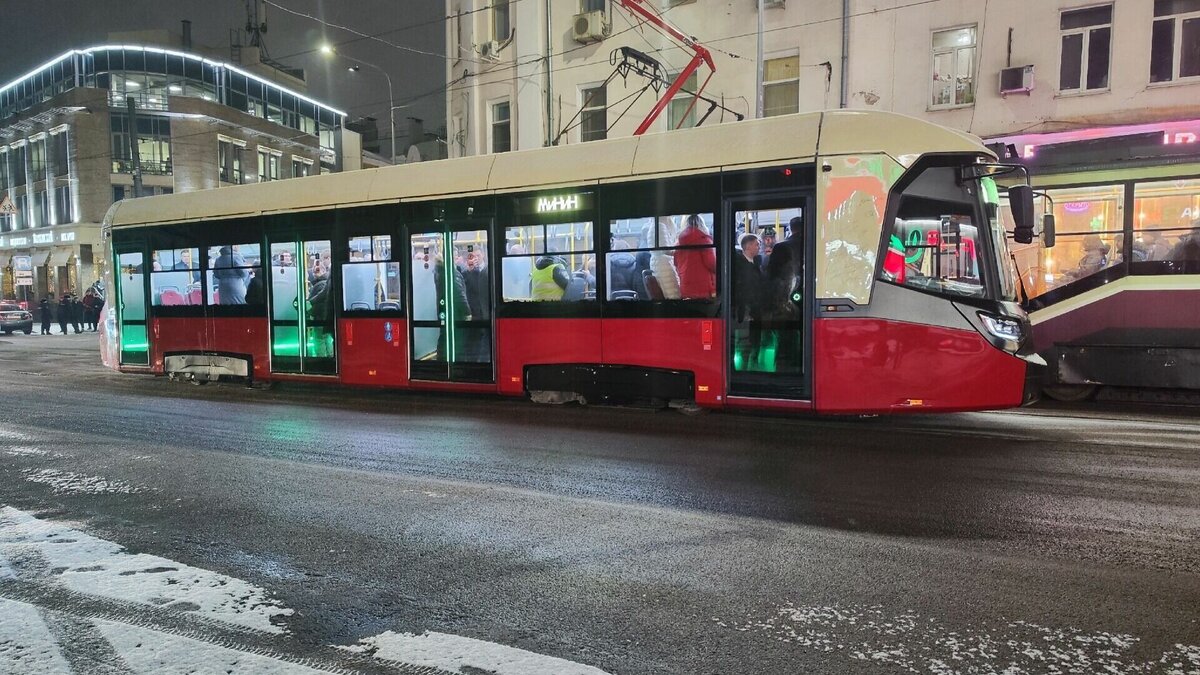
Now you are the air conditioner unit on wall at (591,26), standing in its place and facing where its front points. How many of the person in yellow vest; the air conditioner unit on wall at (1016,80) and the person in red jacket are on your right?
0

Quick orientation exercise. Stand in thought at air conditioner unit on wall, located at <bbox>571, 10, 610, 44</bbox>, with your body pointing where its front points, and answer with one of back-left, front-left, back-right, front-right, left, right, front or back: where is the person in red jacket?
front-left

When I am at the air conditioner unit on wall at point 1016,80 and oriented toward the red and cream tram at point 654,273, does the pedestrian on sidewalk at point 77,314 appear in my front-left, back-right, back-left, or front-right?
front-right

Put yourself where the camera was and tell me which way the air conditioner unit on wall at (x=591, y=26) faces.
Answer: facing the viewer and to the left of the viewer

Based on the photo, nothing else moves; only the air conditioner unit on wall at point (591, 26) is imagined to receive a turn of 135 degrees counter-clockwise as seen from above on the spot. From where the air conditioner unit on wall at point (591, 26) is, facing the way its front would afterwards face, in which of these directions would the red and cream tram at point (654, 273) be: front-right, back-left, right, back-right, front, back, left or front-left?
right

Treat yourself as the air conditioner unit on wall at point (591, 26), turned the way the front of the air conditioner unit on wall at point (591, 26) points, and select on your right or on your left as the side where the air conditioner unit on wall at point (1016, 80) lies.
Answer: on your left

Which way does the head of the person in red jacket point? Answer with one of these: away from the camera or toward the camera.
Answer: away from the camera

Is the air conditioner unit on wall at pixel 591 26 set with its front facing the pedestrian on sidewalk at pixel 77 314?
no

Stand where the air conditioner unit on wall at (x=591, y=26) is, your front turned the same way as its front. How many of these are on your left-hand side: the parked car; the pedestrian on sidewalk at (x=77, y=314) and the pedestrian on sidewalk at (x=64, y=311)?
0

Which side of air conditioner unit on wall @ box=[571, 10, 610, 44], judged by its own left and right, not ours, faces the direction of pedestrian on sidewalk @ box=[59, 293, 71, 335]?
right

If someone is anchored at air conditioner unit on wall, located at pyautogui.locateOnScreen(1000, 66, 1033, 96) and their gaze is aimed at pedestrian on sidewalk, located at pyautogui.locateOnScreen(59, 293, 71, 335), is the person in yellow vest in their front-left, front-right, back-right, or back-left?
front-left
